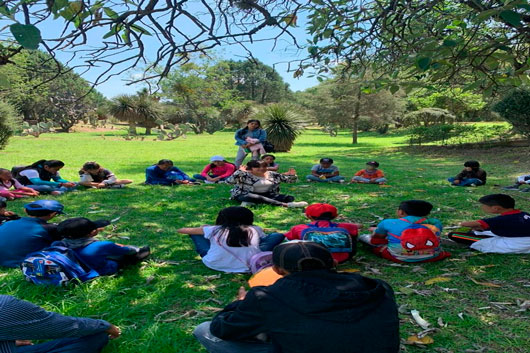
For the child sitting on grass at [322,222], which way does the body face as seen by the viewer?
away from the camera

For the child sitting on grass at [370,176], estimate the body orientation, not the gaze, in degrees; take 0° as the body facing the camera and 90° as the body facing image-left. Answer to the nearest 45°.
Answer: approximately 0°

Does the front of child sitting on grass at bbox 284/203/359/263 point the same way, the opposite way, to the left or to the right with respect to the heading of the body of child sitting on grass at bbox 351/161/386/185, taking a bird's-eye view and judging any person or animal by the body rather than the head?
the opposite way

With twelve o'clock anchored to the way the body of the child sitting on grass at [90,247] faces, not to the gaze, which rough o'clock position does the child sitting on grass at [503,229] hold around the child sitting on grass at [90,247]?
the child sitting on grass at [503,229] is roughly at 2 o'clock from the child sitting on grass at [90,247].

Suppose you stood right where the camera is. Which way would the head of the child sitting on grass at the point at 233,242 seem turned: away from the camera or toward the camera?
away from the camera

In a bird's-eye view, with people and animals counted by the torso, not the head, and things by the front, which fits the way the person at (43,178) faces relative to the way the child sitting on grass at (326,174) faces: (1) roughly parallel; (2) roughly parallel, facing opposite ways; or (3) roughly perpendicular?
roughly perpendicular

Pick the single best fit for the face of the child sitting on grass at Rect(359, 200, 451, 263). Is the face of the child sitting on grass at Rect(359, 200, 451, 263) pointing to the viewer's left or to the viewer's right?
to the viewer's left

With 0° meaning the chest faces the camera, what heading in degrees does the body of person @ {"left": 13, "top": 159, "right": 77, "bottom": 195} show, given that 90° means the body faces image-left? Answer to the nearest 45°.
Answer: approximately 315°

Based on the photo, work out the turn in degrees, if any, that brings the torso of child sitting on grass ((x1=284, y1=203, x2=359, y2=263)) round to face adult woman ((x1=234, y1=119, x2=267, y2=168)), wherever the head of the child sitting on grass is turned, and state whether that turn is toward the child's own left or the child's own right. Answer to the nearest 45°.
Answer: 0° — they already face them

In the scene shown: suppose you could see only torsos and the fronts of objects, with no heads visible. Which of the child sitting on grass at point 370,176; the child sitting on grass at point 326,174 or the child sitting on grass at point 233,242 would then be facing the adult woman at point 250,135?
the child sitting on grass at point 233,242

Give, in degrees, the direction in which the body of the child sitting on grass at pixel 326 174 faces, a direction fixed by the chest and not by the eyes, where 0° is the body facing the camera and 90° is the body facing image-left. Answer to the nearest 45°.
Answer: approximately 0°

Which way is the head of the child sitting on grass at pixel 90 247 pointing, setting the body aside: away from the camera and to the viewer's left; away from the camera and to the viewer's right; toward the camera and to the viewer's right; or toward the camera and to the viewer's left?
away from the camera and to the viewer's right

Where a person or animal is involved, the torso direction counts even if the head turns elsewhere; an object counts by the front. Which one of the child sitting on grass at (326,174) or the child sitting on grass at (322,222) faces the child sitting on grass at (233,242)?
the child sitting on grass at (326,174)

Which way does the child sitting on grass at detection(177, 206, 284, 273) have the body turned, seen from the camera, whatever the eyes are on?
away from the camera
